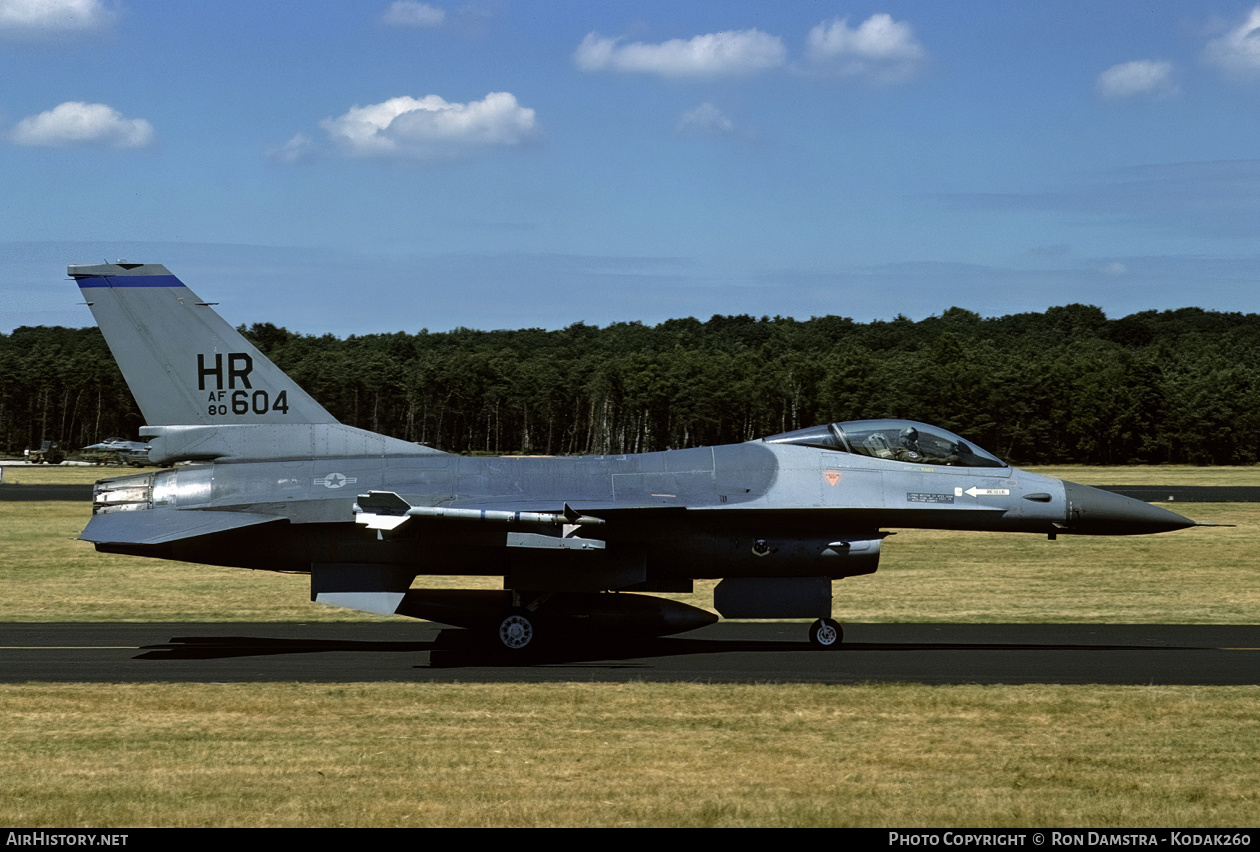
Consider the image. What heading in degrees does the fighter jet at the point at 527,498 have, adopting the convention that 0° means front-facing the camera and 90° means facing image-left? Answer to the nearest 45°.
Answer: approximately 270°

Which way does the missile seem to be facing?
to the viewer's right
